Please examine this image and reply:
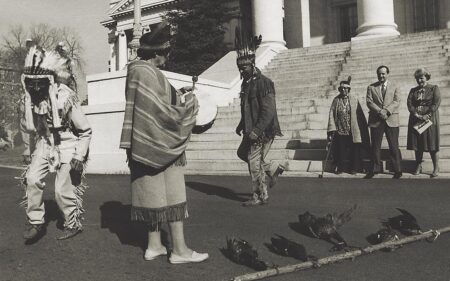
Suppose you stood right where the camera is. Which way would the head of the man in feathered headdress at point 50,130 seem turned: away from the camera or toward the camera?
toward the camera

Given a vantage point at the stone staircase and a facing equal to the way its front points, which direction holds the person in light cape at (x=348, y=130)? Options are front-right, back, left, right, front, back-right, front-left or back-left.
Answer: front

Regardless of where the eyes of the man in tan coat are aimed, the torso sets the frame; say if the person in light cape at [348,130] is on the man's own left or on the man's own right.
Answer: on the man's own right

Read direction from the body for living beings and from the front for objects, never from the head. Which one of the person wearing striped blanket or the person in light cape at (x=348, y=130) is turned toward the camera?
the person in light cape

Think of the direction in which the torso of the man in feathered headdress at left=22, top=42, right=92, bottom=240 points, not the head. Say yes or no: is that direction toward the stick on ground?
no

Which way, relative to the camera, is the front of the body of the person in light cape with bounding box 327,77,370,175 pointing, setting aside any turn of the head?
toward the camera

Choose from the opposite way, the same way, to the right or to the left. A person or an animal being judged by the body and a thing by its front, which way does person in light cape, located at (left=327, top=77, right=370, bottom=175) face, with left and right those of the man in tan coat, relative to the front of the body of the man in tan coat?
the same way

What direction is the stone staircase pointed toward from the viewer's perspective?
toward the camera

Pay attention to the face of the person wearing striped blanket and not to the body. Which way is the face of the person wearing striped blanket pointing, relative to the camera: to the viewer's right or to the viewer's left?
to the viewer's right

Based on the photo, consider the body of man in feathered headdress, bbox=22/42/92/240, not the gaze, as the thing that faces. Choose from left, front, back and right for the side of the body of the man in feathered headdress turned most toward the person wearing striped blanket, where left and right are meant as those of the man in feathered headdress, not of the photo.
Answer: left

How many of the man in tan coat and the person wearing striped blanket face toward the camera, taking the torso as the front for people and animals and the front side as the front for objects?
1

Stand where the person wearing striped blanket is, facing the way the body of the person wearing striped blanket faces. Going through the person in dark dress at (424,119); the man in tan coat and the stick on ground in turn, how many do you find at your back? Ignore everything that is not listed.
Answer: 0

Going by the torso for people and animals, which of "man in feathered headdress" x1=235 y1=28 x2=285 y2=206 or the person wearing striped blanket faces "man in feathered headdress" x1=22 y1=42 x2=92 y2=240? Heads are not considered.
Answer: "man in feathered headdress" x1=235 y1=28 x2=285 y2=206
